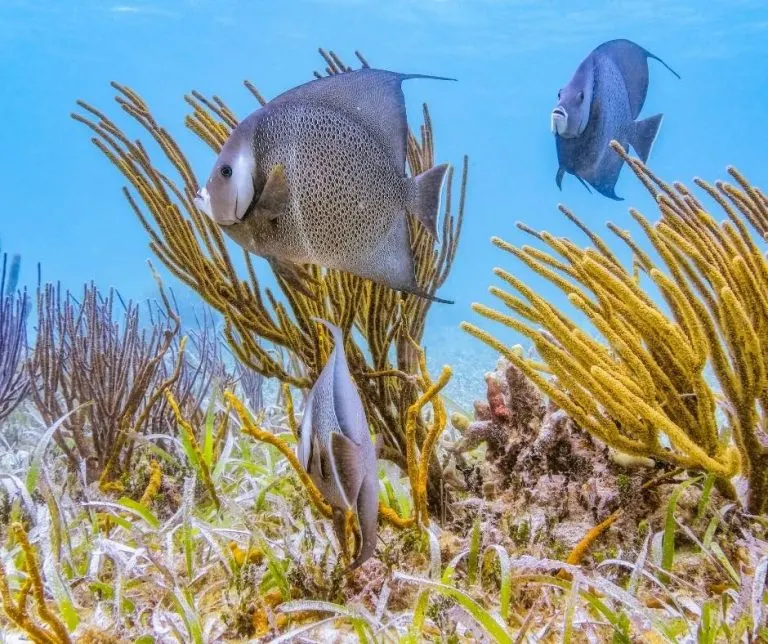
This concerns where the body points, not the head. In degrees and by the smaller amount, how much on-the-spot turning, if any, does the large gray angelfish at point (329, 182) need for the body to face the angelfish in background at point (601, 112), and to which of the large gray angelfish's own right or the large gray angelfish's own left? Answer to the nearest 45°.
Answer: approximately 135° to the large gray angelfish's own right

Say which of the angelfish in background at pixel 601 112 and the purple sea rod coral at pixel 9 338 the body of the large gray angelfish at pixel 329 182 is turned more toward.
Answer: the purple sea rod coral

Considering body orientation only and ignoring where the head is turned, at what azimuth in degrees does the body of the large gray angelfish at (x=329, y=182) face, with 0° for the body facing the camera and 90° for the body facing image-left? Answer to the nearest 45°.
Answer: approximately 90°
